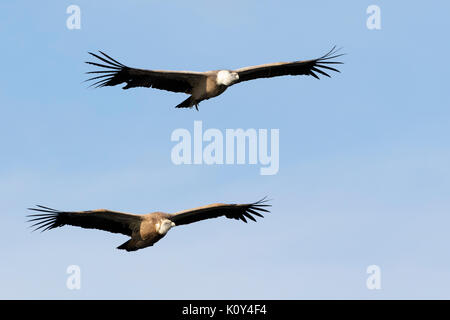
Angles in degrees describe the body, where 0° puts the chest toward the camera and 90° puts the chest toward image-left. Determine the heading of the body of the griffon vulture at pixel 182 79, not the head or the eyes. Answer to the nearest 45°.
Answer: approximately 315°
